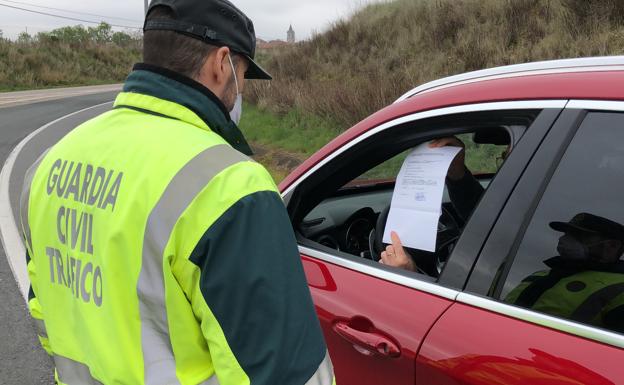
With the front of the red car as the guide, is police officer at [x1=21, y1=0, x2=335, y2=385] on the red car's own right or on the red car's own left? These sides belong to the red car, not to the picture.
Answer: on the red car's own left

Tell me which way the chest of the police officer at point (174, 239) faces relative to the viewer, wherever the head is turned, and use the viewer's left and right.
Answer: facing away from the viewer and to the right of the viewer

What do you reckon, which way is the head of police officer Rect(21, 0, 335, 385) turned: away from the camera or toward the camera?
away from the camera

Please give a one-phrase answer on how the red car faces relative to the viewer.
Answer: facing away from the viewer and to the left of the viewer
